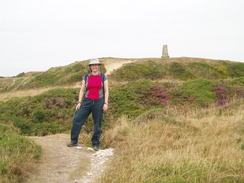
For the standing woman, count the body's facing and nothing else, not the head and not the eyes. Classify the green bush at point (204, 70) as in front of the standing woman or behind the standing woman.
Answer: behind

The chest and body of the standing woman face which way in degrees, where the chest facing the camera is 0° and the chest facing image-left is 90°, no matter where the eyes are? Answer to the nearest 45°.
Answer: approximately 0°

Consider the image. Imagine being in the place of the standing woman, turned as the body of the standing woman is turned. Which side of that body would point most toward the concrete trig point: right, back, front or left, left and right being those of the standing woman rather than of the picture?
back

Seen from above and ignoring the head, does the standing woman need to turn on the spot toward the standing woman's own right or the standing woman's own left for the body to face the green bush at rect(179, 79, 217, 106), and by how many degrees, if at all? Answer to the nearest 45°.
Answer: approximately 135° to the standing woman's own left

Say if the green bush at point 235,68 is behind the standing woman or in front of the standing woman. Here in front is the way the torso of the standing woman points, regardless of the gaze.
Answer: behind

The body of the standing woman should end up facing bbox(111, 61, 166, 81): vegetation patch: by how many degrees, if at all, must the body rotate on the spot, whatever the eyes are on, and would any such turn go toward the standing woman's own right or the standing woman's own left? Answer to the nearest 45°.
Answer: approximately 180°

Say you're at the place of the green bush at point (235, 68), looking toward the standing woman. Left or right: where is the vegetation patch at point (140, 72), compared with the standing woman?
right
